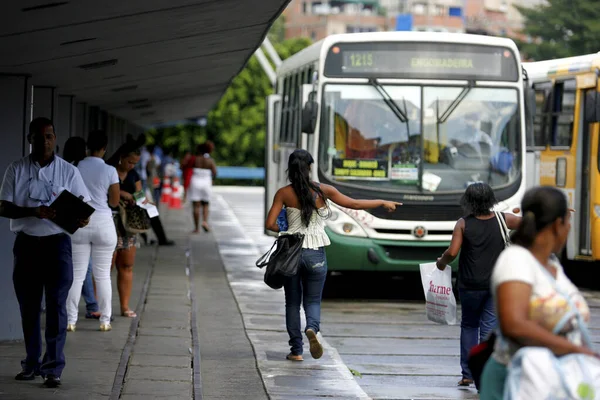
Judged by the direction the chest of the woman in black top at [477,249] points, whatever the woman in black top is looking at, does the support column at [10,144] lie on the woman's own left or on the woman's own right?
on the woman's own left

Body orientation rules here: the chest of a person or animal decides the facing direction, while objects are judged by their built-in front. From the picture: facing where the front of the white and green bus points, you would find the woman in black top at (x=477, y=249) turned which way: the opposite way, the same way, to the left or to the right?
the opposite way

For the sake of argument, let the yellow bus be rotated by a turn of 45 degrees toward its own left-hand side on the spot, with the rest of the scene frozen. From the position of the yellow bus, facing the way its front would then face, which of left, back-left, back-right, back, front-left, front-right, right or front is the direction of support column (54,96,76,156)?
back-right

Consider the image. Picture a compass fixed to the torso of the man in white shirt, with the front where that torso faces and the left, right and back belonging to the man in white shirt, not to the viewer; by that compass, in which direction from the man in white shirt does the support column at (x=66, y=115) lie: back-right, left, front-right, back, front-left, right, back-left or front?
back

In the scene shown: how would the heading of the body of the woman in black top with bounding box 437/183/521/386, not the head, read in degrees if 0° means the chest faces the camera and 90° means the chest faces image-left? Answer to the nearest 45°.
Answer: approximately 180°

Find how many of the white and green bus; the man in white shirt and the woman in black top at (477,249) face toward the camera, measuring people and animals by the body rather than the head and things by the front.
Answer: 2

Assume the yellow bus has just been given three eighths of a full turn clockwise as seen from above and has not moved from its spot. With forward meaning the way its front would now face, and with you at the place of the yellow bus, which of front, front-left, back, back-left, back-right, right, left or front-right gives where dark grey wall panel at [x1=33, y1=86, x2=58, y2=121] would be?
front-left

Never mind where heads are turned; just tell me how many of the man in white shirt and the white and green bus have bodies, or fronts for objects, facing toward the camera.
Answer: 2

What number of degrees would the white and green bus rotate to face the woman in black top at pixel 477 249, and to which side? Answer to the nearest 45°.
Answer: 0° — it already faces them

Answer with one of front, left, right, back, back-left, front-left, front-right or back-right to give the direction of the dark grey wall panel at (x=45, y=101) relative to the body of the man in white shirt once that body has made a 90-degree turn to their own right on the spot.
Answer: right

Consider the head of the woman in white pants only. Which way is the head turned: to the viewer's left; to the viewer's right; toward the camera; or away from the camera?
away from the camera

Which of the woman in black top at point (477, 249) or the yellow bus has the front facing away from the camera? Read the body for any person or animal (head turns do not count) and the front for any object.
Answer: the woman in black top

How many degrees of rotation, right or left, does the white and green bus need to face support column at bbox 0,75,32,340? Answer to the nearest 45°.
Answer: approximately 45° to its right

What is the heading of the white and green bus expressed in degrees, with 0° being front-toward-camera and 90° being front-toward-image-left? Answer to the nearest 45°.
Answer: approximately 0°
